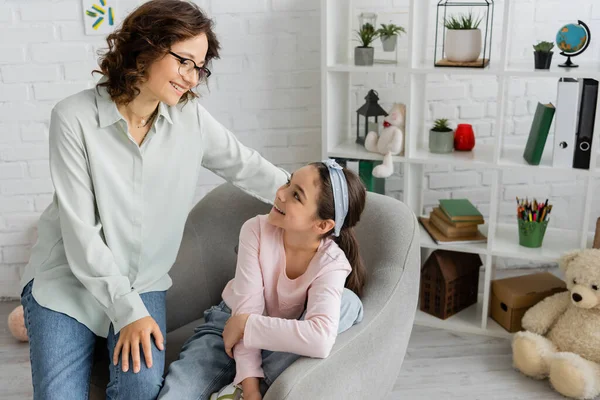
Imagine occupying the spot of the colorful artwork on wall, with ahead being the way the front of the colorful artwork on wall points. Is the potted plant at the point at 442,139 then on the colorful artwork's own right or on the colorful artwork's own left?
on the colorful artwork's own left

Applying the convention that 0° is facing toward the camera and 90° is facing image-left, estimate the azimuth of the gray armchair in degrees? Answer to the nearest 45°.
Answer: approximately 45°

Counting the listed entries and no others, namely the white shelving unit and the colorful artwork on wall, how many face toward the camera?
2

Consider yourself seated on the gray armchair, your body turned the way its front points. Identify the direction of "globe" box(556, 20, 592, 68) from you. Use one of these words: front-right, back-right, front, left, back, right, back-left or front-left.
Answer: back

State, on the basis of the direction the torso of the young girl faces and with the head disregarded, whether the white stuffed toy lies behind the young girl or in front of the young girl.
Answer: behind

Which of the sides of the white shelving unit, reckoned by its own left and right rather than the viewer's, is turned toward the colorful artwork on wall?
right

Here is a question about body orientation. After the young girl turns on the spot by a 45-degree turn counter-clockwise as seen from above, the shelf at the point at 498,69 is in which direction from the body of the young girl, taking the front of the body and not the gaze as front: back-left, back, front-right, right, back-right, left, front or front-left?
back-left

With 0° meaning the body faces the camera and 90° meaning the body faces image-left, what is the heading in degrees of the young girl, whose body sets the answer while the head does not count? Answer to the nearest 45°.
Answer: approximately 45°

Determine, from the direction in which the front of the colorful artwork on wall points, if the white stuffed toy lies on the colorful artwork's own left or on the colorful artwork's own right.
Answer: on the colorful artwork's own left

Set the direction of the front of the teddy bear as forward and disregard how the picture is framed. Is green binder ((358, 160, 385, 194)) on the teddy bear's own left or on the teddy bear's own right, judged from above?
on the teddy bear's own right

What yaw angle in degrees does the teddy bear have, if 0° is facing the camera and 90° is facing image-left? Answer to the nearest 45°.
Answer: approximately 45°
